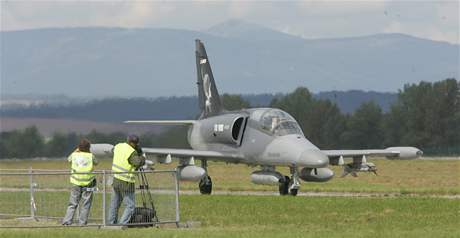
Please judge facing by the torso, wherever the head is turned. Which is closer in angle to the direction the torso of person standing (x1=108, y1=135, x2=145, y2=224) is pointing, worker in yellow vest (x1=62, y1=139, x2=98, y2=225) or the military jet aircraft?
the military jet aircraft

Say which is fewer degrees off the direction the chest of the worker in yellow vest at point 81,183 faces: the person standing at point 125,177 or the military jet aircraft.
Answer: the military jet aircraft

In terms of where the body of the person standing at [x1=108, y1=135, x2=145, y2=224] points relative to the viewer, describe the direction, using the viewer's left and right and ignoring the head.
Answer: facing away from the viewer and to the right of the viewer

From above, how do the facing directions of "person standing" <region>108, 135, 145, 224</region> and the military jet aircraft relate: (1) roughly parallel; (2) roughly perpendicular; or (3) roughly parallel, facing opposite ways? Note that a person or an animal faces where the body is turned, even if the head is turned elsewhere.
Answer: roughly perpendicular

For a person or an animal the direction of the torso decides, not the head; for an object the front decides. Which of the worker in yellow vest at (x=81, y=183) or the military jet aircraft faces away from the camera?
the worker in yellow vest

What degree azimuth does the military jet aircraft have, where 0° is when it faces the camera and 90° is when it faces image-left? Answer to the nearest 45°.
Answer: approximately 315°

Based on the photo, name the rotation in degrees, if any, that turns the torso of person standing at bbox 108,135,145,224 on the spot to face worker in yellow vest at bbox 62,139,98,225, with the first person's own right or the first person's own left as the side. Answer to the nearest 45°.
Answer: approximately 90° to the first person's own left

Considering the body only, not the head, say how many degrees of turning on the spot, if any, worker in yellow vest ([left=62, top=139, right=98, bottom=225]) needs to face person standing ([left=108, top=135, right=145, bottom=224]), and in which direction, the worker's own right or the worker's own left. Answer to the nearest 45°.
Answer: approximately 135° to the worker's own right

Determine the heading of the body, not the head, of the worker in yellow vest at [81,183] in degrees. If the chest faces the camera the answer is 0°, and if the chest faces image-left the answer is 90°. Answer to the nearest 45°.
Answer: approximately 180°

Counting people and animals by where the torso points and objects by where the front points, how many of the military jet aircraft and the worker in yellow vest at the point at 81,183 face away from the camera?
1

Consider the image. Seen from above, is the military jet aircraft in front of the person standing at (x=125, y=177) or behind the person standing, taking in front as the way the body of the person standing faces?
in front
